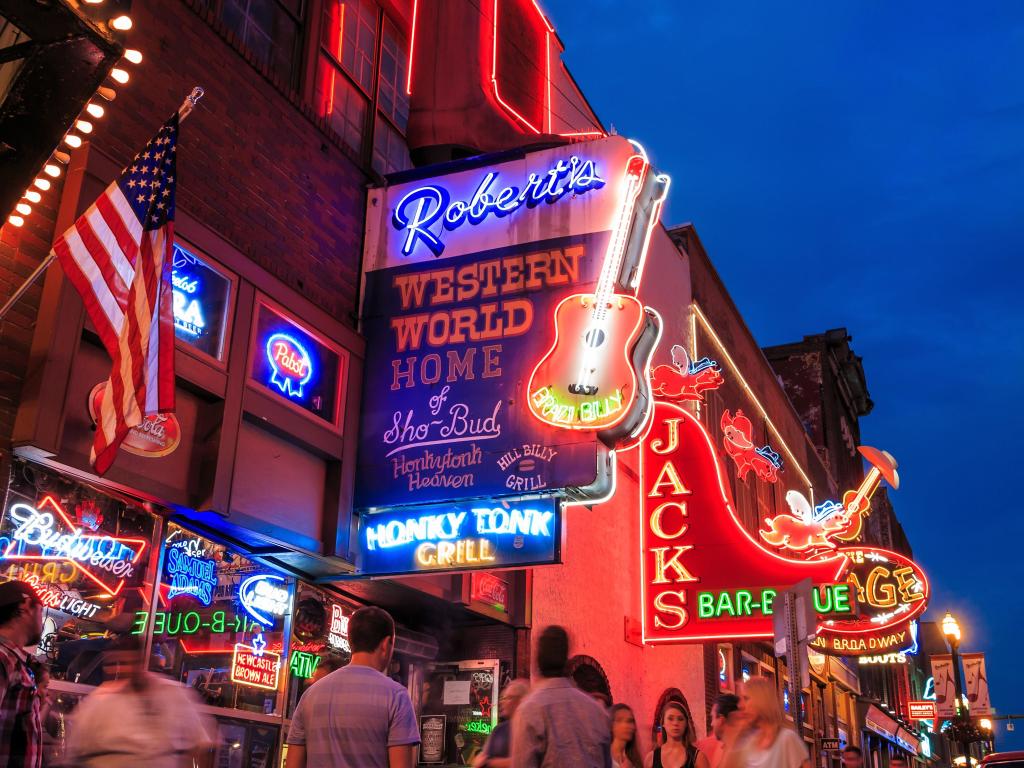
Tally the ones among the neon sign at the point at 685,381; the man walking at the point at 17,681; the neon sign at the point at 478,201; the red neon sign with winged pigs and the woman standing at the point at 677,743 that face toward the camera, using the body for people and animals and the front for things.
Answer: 4

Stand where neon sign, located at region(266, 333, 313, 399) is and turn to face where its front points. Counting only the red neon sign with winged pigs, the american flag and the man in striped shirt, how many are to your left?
1

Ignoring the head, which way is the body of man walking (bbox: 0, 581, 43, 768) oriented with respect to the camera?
to the viewer's right

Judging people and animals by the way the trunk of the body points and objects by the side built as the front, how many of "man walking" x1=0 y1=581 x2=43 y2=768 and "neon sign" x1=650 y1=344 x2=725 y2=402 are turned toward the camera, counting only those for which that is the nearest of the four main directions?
1

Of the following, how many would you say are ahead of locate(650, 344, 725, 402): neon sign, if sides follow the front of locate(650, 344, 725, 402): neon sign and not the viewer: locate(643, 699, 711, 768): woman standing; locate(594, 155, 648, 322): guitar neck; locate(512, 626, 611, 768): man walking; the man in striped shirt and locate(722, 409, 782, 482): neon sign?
4

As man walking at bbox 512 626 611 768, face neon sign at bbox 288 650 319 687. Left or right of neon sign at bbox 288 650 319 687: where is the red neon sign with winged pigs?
right

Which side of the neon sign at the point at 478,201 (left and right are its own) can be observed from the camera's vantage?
front

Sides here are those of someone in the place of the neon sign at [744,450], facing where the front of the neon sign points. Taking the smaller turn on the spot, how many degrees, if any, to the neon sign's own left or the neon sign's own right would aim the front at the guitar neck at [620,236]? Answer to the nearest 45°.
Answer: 0° — it already faces it

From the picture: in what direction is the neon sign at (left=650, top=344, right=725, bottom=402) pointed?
toward the camera

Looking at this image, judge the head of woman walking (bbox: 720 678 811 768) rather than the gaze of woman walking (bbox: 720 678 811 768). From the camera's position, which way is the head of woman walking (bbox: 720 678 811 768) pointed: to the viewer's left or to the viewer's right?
to the viewer's left

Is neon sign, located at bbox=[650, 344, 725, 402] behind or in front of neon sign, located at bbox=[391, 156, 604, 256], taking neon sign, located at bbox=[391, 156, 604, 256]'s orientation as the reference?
behind

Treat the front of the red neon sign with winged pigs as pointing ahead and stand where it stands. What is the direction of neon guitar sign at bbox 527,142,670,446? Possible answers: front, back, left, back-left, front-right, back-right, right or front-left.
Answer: front

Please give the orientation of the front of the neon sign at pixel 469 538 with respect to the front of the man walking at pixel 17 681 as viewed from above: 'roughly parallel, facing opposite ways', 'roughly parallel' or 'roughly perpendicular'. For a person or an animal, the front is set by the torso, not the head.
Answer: roughly perpendicular

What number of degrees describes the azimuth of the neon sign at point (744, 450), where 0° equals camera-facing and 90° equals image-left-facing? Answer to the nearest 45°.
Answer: approximately 0°

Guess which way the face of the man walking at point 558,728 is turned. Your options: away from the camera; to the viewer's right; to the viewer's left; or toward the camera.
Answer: away from the camera

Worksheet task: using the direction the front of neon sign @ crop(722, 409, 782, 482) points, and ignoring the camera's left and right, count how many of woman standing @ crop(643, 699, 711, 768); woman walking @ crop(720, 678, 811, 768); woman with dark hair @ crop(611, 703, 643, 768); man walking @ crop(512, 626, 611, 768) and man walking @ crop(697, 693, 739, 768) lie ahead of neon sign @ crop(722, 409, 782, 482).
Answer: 5
